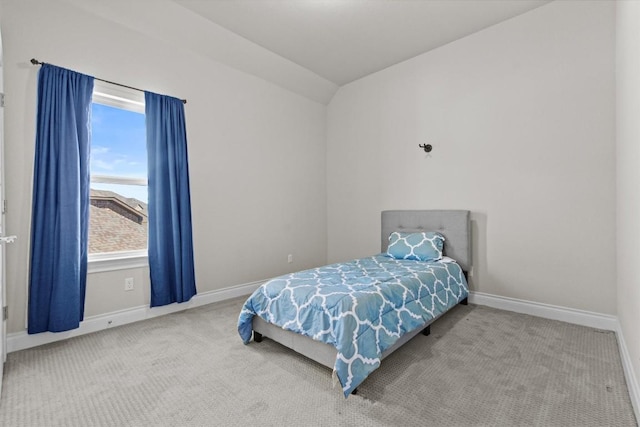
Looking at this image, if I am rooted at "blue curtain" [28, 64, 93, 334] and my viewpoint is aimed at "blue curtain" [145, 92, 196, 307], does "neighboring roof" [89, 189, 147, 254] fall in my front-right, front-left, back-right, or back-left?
front-left

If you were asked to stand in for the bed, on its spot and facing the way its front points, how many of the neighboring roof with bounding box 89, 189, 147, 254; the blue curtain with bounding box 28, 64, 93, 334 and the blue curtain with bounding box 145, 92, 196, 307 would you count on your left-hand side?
0

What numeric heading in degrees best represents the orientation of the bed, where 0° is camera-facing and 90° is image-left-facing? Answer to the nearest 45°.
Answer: approximately 45°

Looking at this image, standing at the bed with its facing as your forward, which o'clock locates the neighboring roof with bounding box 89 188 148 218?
The neighboring roof is roughly at 2 o'clock from the bed.

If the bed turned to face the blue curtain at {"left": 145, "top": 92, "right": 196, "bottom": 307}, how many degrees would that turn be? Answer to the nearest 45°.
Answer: approximately 45° to its right

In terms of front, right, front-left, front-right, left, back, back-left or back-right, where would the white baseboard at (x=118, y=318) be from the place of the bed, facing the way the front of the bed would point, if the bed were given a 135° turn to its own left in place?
back

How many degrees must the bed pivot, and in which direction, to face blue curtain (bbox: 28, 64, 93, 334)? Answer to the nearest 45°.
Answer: approximately 45° to its right

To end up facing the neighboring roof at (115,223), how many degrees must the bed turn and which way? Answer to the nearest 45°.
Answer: approximately 45° to its right
